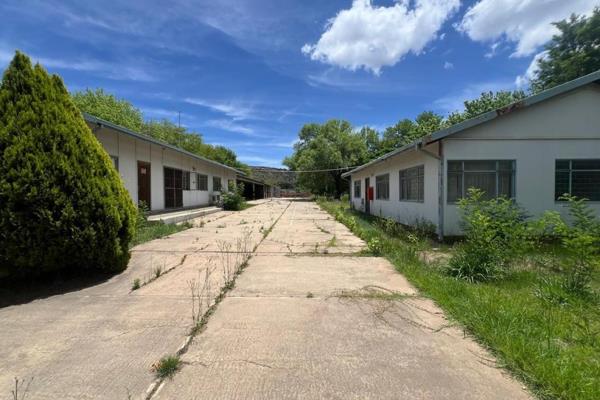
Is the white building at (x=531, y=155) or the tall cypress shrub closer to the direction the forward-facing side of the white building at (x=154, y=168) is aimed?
the white building

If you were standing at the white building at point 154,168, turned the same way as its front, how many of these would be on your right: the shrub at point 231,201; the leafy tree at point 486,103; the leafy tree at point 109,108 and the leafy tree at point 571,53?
0

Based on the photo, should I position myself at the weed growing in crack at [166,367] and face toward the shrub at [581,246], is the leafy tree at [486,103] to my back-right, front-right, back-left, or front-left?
front-left

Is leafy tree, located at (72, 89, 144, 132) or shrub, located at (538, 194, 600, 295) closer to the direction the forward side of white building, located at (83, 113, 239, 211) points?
the shrub

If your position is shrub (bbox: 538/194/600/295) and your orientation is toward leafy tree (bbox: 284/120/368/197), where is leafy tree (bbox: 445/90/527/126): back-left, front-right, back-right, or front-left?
front-right

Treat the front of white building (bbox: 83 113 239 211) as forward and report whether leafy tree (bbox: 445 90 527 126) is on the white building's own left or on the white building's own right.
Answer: on the white building's own left

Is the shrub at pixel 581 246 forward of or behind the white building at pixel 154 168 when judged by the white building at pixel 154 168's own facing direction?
forward

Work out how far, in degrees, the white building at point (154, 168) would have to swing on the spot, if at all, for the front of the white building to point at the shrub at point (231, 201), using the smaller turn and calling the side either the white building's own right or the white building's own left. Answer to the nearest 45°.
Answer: approximately 90° to the white building's own left

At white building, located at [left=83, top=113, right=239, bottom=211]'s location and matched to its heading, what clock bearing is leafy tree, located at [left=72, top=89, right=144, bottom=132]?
The leafy tree is roughly at 7 o'clock from the white building.

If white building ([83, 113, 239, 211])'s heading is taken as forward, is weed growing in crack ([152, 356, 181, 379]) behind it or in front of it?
in front

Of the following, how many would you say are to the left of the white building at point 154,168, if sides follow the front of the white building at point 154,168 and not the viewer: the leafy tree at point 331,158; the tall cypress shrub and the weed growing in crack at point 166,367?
1

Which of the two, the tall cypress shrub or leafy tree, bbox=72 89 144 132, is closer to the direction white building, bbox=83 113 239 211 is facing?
the tall cypress shrub

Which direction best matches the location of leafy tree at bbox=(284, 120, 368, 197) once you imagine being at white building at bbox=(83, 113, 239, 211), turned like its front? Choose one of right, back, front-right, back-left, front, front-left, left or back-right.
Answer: left

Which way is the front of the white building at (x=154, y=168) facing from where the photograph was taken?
facing the viewer and to the right of the viewer

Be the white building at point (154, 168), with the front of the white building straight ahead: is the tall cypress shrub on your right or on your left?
on your right
